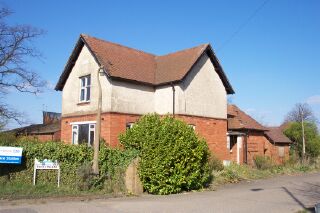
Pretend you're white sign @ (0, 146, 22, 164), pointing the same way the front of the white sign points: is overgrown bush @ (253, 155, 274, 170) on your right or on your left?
on your left

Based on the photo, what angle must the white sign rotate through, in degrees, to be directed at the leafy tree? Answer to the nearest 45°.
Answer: approximately 135° to its left

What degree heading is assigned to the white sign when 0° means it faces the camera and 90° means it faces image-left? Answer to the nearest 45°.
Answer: approximately 0°

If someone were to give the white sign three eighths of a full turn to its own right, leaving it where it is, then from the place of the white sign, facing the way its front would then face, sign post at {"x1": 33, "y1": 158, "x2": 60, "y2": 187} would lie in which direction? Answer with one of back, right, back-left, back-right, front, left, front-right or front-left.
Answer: back-right

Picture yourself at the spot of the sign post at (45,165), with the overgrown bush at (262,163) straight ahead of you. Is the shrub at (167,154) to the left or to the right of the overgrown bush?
right
